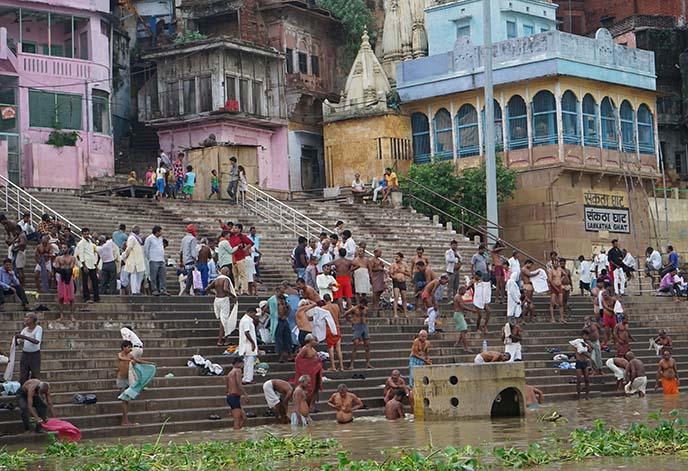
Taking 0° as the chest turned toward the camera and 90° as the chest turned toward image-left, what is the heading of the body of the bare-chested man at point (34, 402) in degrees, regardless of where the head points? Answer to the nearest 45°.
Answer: approximately 315°

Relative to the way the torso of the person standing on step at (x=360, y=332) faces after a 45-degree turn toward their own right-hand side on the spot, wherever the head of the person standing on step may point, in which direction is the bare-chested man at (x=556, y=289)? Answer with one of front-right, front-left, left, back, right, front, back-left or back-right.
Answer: back

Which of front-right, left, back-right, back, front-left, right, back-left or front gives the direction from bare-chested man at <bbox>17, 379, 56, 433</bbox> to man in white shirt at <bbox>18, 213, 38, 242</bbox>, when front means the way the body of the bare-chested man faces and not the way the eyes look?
back-left

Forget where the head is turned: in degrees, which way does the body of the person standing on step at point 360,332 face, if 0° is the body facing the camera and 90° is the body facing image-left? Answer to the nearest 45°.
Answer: approximately 0°

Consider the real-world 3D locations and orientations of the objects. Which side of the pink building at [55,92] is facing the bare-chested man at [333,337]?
front

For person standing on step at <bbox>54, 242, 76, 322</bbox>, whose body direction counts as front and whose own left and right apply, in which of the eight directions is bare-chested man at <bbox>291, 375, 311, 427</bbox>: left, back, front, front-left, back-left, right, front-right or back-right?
front-left

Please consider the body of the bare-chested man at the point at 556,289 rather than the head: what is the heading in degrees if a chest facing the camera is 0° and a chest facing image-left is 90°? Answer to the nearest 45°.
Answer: approximately 0°

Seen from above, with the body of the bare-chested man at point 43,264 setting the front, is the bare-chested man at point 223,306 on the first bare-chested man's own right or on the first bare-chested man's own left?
on the first bare-chested man's own left

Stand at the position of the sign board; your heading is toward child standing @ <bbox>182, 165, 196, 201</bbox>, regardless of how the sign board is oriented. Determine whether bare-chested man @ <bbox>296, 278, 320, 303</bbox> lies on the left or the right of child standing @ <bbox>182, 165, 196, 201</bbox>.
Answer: left
